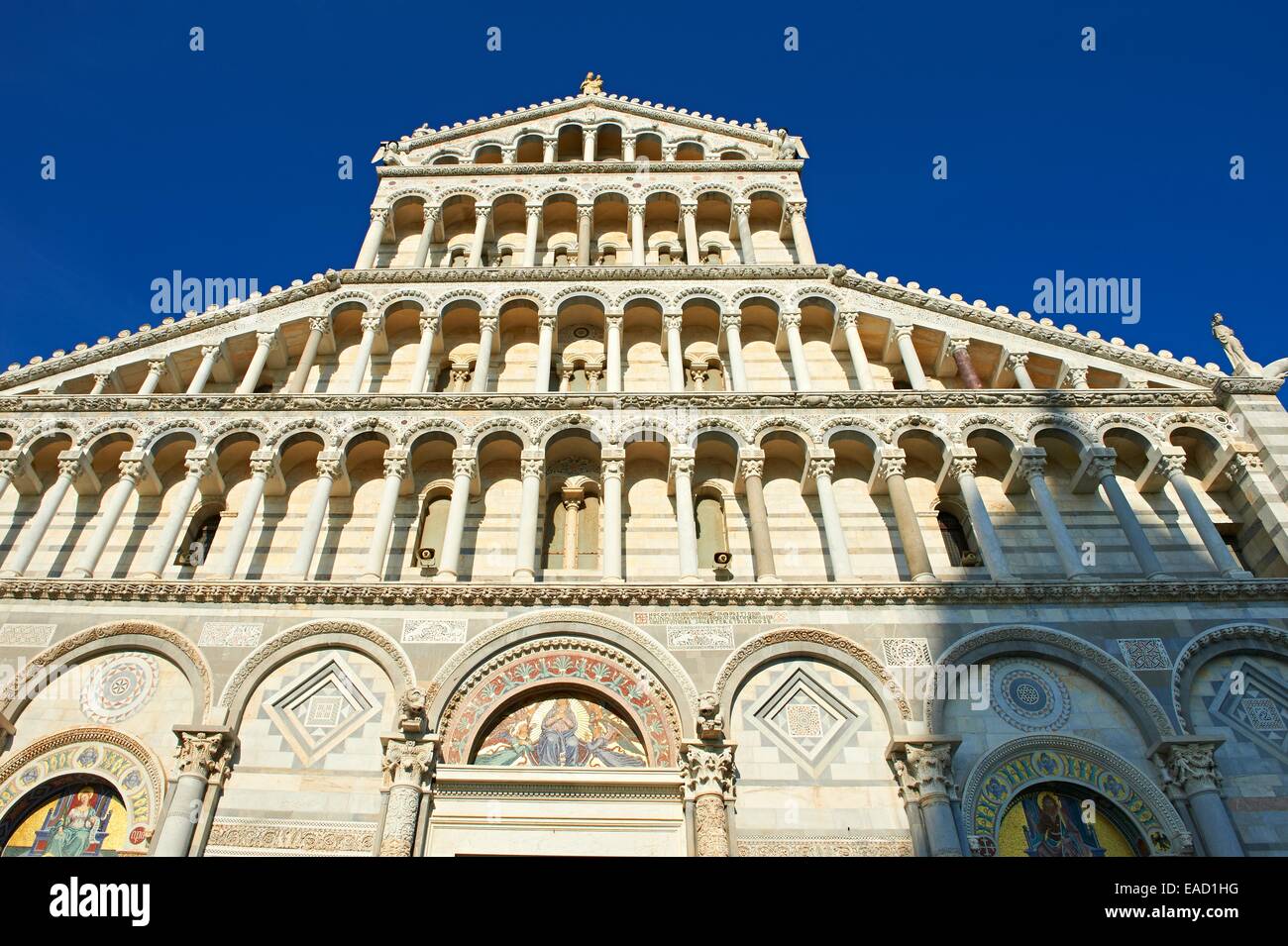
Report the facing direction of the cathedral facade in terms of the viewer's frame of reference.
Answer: facing the viewer
